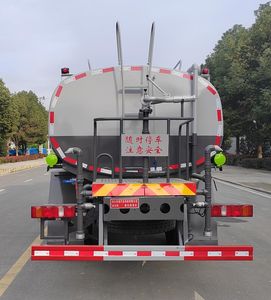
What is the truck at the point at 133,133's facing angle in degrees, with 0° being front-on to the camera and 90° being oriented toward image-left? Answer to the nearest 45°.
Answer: approximately 180°

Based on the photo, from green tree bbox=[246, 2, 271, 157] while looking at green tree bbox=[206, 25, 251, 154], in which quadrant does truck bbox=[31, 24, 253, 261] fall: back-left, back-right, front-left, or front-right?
back-left

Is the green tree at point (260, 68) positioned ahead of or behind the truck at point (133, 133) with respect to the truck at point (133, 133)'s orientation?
ahead

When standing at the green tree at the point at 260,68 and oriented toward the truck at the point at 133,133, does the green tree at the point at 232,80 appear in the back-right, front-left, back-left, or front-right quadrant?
back-right

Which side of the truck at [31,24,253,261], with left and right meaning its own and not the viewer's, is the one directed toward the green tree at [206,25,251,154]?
front
